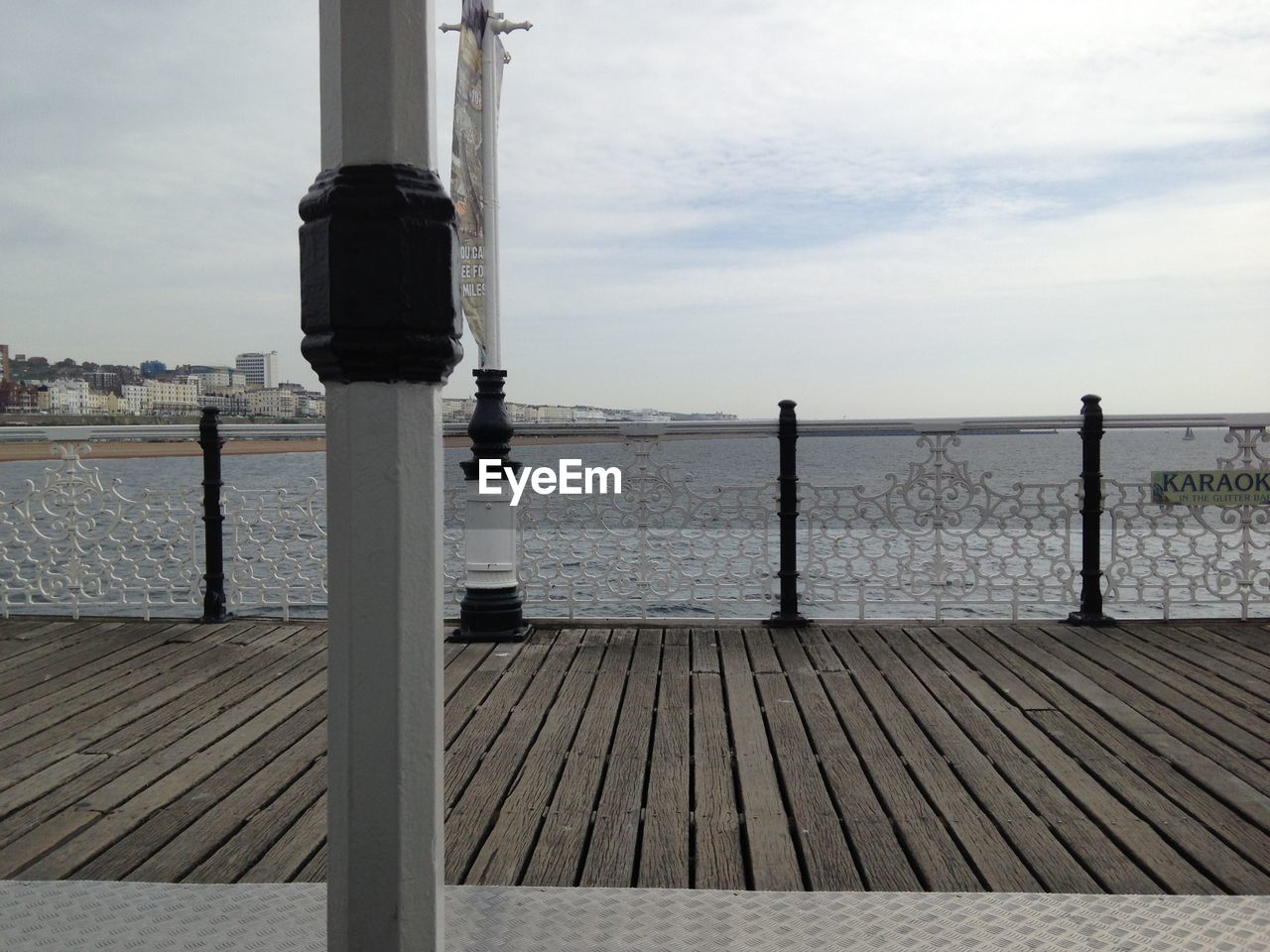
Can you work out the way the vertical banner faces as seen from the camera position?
facing the viewer

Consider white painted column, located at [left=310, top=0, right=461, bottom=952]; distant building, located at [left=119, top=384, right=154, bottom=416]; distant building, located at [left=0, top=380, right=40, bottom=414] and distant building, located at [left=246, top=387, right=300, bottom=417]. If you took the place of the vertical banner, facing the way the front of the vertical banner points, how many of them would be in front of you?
1

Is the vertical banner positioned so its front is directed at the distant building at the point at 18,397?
no

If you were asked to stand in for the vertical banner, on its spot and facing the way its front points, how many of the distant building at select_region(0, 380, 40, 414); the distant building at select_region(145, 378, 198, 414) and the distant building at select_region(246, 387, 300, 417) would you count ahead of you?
0

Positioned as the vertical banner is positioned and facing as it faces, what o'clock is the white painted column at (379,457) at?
The white painted column is roughly at 12 o'clock from the vertical banner.

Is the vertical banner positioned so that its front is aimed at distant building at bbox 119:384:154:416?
no
